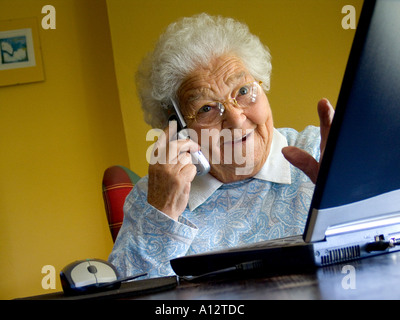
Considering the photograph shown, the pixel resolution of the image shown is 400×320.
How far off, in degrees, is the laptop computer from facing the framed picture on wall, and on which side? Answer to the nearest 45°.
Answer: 0° — it already faces it

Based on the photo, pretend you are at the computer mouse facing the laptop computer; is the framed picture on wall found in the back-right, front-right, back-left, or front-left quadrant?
back-left

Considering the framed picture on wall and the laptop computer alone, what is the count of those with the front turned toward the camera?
1

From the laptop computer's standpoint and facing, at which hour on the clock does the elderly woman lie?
The elderly woman is roughly at 1 o'clock from the laptop computer.

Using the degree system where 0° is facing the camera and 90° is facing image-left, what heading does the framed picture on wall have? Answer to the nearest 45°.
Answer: approximately 0°

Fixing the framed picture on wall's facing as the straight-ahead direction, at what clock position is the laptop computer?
The laptop computer is roughly at 12 o'clock from the framed picture on wall.

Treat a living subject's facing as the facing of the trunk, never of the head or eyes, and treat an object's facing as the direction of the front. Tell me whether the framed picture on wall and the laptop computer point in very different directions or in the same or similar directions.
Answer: very different directions

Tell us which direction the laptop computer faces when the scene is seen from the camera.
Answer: facing away from the viewer and to the left of the viewer
